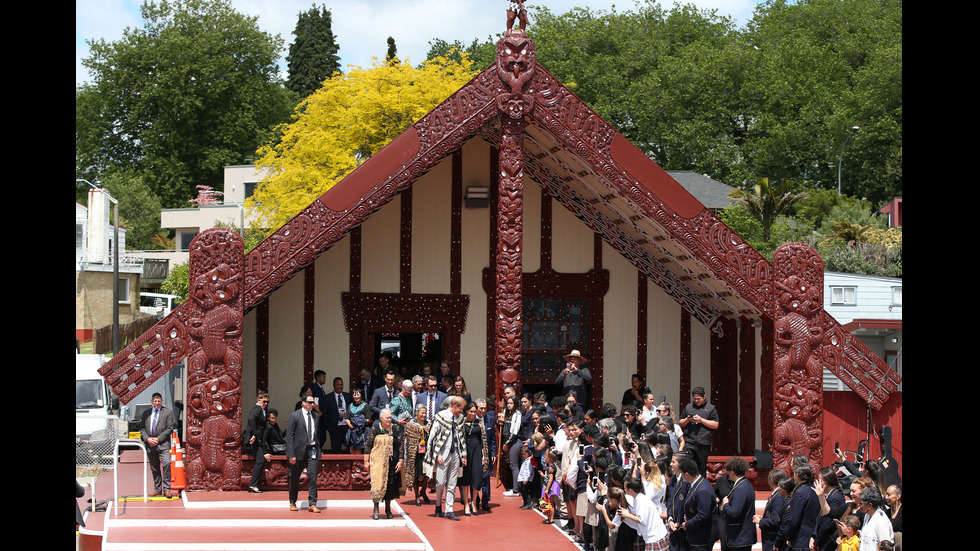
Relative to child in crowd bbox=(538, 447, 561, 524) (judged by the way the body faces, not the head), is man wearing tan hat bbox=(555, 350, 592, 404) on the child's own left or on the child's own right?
on the child's own right

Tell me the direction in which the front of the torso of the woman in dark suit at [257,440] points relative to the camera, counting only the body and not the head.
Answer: to the viewer's right

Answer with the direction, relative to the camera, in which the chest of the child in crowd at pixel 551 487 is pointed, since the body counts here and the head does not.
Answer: to the viewer's left

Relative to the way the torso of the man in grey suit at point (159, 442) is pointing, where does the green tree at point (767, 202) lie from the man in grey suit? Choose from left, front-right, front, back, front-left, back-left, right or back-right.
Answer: back-left

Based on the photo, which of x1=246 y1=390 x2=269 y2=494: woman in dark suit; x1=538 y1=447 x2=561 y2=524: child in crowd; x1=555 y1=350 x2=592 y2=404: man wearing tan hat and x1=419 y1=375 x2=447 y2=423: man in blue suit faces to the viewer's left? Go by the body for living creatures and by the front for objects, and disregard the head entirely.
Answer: the child in crowd

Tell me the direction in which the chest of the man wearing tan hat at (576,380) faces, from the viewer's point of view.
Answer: toward the camera

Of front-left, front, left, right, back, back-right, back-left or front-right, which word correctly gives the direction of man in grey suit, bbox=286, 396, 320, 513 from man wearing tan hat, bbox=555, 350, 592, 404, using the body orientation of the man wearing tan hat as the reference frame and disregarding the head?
front-right

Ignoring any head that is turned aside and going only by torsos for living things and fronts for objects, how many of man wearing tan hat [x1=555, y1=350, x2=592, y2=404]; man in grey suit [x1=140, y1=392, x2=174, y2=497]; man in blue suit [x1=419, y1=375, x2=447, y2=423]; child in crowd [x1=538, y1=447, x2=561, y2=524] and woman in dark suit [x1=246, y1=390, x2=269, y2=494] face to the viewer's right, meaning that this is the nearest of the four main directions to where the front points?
1

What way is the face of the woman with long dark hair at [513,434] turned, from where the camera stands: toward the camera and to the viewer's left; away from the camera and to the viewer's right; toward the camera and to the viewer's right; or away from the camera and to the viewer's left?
toward the camera and to the viewer's left

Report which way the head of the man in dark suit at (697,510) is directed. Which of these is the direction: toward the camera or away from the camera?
away from the camera
